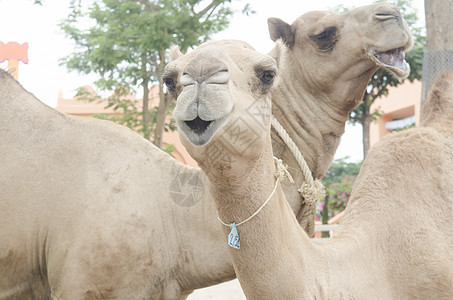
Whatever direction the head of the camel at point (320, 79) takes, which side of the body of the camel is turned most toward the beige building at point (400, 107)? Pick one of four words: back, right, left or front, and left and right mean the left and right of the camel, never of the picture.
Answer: left

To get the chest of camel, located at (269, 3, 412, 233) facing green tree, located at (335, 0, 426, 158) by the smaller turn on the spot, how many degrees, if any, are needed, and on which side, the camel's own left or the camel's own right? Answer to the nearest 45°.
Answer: approximately 90° to the camel's own left

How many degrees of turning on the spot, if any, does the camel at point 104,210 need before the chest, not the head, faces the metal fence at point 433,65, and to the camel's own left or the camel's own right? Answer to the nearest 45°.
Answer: approximately 45° to the camel's own left

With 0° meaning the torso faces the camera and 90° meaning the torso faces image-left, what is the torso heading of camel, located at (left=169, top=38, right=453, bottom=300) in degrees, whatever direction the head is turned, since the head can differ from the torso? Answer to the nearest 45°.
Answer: approximately 45°

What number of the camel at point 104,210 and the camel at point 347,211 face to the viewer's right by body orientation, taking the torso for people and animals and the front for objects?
1

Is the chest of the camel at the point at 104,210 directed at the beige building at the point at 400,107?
no

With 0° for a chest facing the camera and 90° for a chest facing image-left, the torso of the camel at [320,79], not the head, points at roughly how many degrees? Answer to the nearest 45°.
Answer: approximately 270°

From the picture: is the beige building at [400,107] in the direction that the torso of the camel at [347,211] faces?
no

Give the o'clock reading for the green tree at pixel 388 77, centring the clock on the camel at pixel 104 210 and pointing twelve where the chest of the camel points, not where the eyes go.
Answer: The green tree is roughly at 10 o'clock from the camel.

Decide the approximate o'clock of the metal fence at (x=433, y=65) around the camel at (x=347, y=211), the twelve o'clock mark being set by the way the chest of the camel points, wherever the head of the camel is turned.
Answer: The metal fence is roughly at 5 o'clock from the camel.

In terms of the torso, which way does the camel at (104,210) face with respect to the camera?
to the viewer's right
